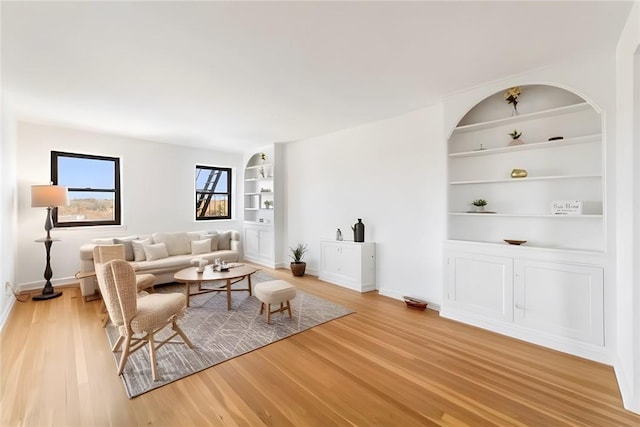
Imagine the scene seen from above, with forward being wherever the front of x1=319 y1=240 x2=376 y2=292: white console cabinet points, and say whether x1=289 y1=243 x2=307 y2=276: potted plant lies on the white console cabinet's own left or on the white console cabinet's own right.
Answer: on the white console cabinet's own right

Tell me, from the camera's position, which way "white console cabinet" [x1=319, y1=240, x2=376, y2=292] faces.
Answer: facing the viewer and to the left of the viewer

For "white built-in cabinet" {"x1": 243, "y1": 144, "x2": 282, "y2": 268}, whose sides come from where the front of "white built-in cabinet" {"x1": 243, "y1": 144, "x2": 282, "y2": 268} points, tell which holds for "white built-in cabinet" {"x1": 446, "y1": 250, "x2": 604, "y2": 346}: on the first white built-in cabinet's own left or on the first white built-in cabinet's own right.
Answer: on the first white built-in cabinet's own left

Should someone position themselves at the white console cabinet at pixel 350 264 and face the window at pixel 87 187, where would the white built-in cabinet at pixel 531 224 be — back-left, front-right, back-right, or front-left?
back-left

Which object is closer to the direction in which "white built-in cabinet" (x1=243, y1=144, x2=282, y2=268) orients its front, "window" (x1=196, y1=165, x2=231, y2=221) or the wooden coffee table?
the wooden coffee table

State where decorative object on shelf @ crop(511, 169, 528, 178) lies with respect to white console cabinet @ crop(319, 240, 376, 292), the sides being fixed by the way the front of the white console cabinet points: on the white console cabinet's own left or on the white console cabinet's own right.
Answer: on the white console cabinet's own left

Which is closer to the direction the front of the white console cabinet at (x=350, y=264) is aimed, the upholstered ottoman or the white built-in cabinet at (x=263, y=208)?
the upholstered ottoman

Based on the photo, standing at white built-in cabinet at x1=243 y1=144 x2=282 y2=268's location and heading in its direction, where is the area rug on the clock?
The area rug is roughly at 11 o'clock from the white built-in cabinet.

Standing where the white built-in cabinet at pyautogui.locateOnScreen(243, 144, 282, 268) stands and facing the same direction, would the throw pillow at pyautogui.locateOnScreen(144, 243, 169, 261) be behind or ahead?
ahead

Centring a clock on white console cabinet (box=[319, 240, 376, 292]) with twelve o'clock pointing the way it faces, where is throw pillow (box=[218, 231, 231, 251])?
The throw pillow is roughly at 2 o'clock from the white console cabinet.

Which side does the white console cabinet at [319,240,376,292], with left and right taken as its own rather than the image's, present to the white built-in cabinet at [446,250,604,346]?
left
